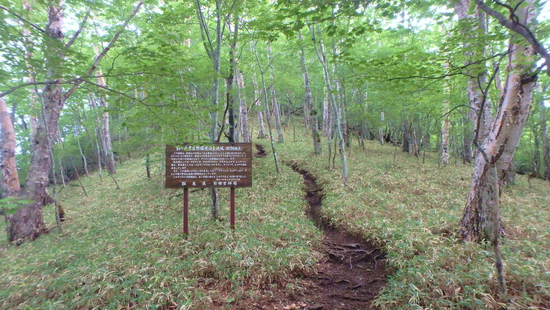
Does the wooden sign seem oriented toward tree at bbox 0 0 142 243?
no

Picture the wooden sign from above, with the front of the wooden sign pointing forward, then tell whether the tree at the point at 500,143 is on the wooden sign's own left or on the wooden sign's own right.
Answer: on the wooden sign's own left

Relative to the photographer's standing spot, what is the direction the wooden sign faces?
facing the viewer
